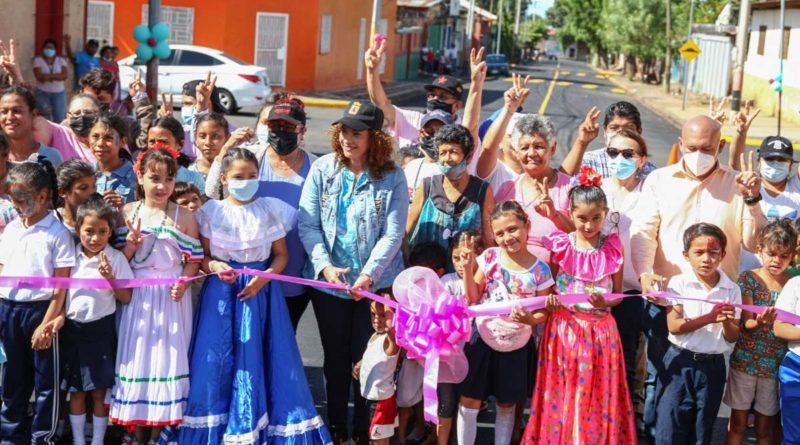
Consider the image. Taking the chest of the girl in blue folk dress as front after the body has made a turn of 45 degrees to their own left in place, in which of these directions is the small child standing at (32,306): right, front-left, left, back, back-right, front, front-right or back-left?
back-right

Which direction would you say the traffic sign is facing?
toward the camera

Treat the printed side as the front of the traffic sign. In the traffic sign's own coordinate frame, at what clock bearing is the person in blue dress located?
The person in blue dress is roughly at 12 o'clock from the traffic sign.

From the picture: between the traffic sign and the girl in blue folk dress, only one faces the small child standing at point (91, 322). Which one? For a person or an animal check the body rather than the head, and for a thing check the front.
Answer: the traffic sign

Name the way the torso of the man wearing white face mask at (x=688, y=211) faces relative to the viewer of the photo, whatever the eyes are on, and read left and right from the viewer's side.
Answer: facing the viewer

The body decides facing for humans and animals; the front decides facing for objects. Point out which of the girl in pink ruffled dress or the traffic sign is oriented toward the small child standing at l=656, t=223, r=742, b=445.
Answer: the traffic sign

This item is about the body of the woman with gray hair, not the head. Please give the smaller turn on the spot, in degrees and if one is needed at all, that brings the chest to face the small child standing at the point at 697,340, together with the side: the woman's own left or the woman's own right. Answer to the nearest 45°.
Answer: approximately 45° to the woman's own left

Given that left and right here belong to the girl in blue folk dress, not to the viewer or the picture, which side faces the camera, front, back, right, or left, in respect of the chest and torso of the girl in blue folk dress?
front

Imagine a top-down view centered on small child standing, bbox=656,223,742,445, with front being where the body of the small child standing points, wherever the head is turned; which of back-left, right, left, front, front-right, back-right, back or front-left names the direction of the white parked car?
back-right

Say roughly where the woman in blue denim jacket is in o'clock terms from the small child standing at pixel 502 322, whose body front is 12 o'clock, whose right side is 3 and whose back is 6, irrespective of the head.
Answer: The woman in blue denim jacket is roughly at 3 o'clock from the small child standing.

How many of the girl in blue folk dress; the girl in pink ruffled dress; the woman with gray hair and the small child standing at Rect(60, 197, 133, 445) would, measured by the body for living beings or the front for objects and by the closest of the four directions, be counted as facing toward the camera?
4

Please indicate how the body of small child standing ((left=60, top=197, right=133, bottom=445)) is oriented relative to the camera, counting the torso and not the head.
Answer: toward the camera
